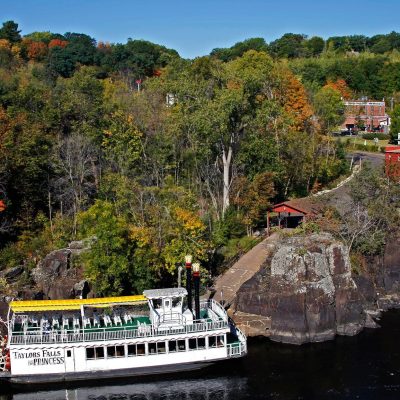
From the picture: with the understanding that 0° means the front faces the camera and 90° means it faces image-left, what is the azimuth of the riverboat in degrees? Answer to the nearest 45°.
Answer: approximately 270°
